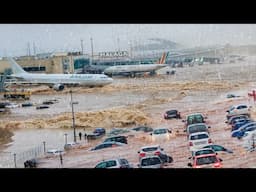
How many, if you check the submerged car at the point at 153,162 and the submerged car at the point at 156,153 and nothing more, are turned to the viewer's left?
0

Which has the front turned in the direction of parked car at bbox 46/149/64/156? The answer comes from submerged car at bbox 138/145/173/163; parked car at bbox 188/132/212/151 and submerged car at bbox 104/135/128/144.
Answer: submerged car at bbox 104/135/128/144

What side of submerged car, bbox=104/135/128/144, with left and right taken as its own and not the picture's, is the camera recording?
left

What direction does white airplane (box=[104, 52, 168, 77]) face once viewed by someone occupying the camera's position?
facing to the left of the viewer

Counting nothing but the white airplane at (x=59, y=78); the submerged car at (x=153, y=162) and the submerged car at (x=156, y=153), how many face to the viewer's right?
1

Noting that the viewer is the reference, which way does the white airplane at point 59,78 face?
facing to the right of the viewer

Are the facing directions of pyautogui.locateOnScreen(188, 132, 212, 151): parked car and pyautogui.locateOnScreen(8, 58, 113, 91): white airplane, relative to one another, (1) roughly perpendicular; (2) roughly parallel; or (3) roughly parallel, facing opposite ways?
roughly perpendicular
